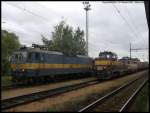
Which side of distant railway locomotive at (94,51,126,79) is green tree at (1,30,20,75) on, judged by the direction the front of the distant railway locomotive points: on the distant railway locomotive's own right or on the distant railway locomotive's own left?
on the distant railway locomotive's own right

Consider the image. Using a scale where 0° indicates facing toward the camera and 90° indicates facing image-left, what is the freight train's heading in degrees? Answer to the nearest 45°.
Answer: approximately 45°

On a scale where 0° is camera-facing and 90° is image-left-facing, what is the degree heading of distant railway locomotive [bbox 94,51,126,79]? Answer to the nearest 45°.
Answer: approximately 45°

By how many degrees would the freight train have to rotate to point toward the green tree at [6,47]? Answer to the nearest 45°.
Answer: approximately 90° to its right
